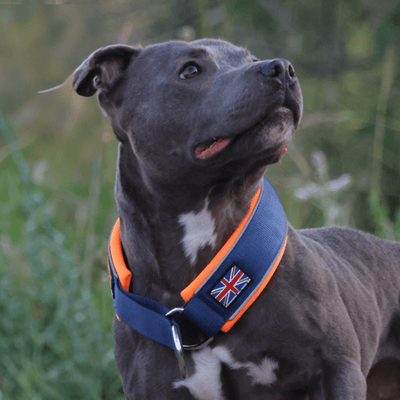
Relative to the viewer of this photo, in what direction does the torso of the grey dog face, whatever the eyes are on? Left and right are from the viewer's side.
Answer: facing the viewer and to the left of the viewer
